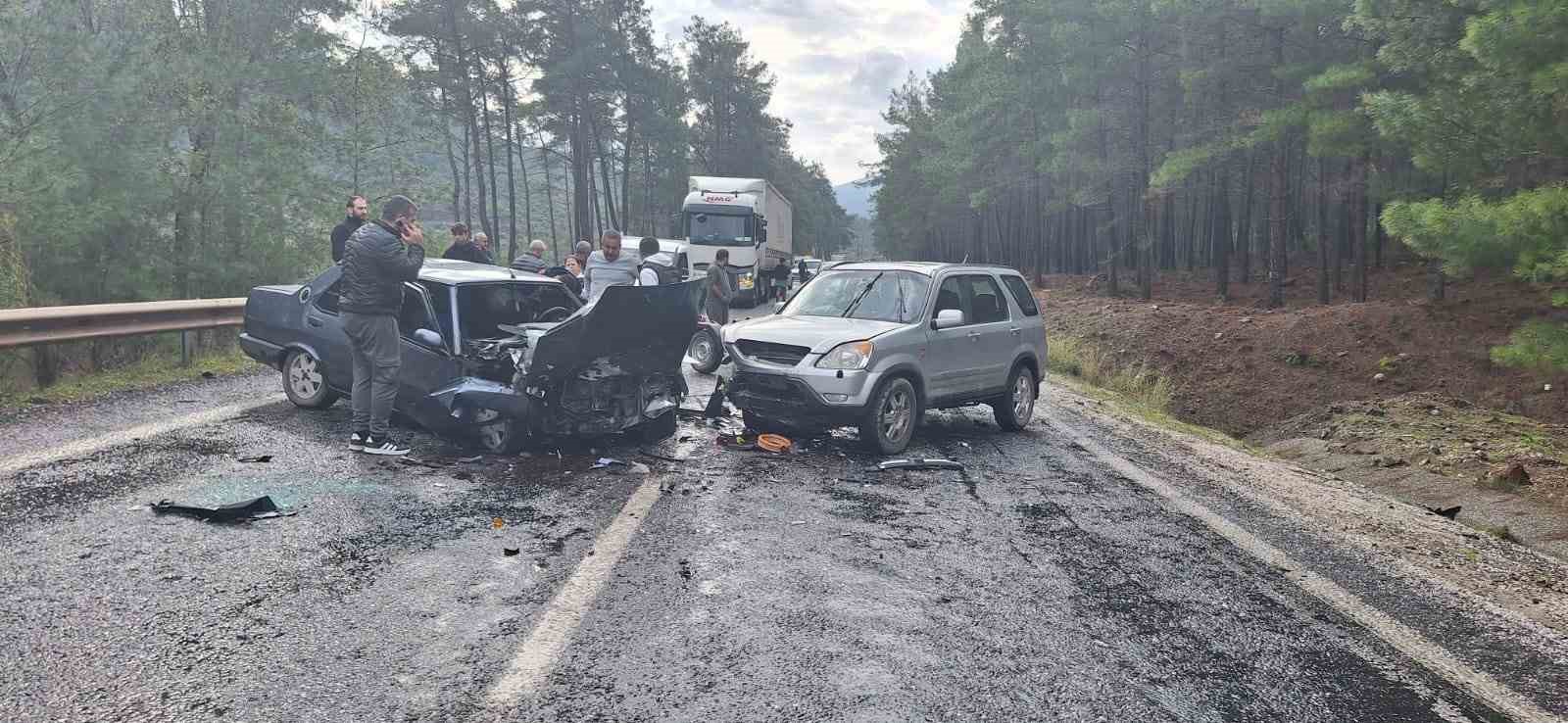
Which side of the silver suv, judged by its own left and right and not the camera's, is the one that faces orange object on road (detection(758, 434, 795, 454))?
front

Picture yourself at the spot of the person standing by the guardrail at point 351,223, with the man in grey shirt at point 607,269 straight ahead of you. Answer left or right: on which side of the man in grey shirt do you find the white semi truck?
left

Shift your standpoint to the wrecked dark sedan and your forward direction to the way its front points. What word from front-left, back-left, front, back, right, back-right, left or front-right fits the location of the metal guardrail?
back

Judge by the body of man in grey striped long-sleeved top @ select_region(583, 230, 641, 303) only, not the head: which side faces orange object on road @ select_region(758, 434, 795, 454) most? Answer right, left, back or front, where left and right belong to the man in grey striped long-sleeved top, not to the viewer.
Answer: front

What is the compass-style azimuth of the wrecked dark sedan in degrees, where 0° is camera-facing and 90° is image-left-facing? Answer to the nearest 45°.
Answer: approximately 315°

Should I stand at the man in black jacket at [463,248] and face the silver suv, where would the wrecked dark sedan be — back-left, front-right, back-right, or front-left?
front-right

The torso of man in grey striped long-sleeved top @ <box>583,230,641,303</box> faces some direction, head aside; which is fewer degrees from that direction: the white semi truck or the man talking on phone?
the man talking on phone

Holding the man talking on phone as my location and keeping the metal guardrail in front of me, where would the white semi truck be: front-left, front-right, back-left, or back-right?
front-right

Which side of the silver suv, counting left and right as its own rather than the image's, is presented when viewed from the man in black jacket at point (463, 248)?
right

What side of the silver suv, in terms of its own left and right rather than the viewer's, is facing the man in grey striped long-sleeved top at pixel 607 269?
right

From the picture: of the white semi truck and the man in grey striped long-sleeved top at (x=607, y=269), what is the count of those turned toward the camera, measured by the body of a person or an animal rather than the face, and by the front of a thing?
2

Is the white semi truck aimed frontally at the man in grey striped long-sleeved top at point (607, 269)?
yes

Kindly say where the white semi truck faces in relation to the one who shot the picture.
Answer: facing the viewer

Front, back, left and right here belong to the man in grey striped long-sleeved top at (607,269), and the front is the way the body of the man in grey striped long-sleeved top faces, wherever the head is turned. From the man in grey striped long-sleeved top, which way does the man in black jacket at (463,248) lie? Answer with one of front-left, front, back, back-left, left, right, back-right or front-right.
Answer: back-right

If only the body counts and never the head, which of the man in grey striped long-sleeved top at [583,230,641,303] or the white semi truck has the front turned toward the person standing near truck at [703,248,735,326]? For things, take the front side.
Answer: the white semi truck

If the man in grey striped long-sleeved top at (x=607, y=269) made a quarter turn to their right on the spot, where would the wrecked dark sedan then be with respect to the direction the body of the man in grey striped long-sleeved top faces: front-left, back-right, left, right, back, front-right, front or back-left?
left

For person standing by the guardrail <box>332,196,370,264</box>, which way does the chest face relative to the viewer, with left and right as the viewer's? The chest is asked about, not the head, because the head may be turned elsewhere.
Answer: facing the viewer and to the right of the viewer

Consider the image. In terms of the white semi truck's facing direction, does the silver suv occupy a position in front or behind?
in front
